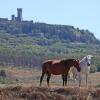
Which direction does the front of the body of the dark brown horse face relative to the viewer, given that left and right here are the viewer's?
facing to the right of the viewer
